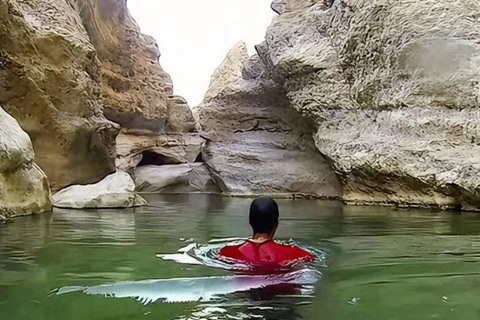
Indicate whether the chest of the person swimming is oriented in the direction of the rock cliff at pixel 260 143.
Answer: yes

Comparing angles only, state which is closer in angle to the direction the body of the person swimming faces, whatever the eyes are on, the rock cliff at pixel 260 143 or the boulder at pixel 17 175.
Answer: the rock cliff

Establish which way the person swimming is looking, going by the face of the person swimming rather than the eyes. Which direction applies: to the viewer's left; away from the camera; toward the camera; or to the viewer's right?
away from the camera

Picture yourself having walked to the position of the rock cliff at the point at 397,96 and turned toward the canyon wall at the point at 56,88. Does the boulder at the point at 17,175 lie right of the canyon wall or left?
left

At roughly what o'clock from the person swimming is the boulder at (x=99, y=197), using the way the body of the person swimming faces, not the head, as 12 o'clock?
The boulder is roughly at 11 o'clock from the person swimming.

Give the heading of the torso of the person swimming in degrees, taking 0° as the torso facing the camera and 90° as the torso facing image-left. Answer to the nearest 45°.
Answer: approximately 180°

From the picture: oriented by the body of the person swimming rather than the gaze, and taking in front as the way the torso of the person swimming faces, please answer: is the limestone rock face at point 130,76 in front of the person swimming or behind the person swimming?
in front

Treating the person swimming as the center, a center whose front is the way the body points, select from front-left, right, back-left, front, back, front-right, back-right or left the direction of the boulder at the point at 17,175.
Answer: front-left

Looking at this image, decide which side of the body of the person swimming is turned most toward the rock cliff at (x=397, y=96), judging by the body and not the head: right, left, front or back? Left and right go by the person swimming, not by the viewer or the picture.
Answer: front

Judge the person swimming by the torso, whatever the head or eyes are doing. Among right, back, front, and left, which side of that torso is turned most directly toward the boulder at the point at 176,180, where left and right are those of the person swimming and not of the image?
front
